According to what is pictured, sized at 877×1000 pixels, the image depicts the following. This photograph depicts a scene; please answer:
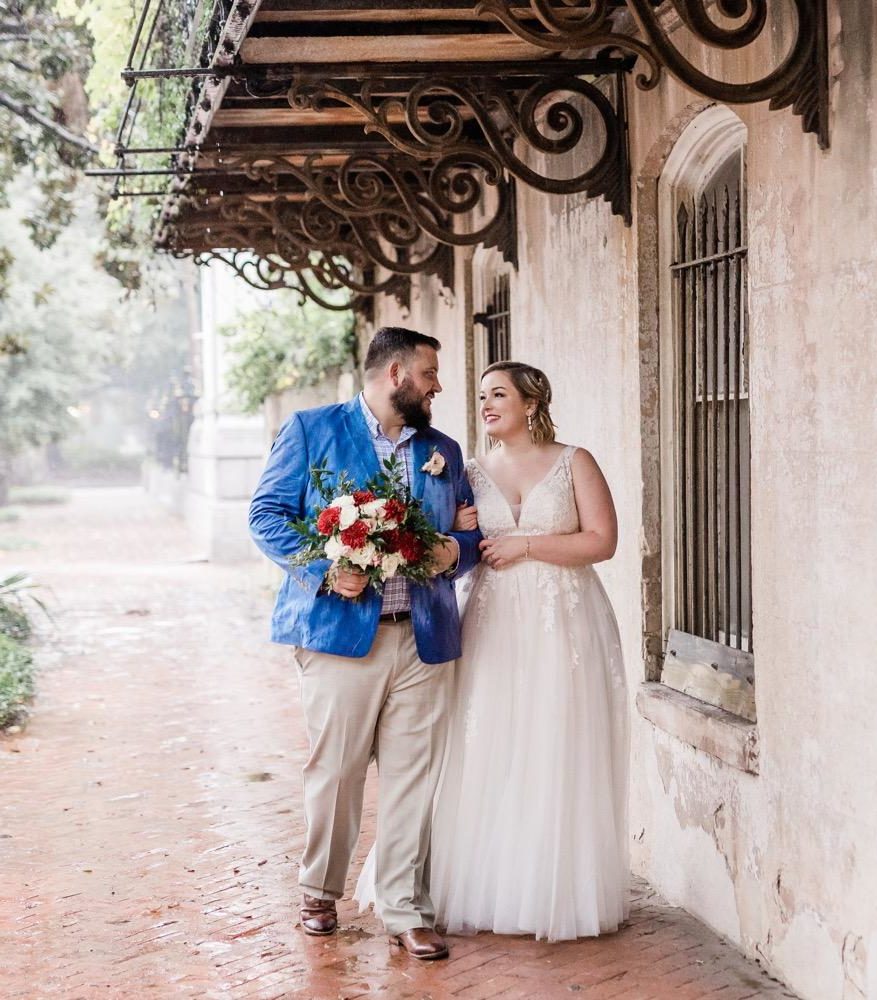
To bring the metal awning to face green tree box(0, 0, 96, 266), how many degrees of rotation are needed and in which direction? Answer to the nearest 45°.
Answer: approximately 45° to its right

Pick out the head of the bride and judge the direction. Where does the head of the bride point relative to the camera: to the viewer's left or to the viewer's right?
to the viewer's left

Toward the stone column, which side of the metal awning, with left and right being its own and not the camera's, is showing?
right

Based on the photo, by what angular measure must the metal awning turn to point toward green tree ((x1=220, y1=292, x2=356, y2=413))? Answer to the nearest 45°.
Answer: approximately 90° to its right

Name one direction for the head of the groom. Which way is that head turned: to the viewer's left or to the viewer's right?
to the viewer's right

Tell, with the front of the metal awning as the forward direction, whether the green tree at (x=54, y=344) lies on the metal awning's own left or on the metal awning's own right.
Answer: on the metal awning's own right

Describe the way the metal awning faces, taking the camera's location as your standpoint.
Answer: facing to the left of the viewer
